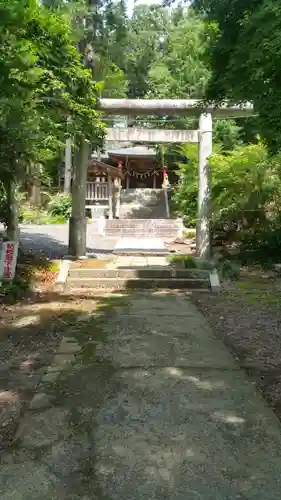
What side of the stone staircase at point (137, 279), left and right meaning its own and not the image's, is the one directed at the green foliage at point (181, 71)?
back

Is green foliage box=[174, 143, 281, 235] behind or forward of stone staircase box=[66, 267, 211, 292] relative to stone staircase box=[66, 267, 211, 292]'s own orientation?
behind

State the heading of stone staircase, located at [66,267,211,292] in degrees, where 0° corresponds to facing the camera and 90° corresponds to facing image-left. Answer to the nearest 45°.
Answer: approximately 0°

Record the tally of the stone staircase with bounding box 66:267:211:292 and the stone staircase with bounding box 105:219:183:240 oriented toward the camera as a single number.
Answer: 2

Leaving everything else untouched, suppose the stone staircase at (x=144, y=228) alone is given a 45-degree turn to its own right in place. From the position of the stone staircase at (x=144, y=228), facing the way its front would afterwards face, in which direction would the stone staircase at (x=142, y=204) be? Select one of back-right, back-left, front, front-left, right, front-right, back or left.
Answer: back-right

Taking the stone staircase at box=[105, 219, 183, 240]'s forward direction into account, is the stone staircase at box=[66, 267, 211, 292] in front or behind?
in front

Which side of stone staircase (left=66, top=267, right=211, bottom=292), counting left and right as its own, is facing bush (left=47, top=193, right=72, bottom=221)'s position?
back

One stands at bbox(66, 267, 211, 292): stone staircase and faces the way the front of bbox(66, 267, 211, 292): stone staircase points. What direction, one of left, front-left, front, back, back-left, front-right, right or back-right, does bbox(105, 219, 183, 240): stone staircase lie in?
back
